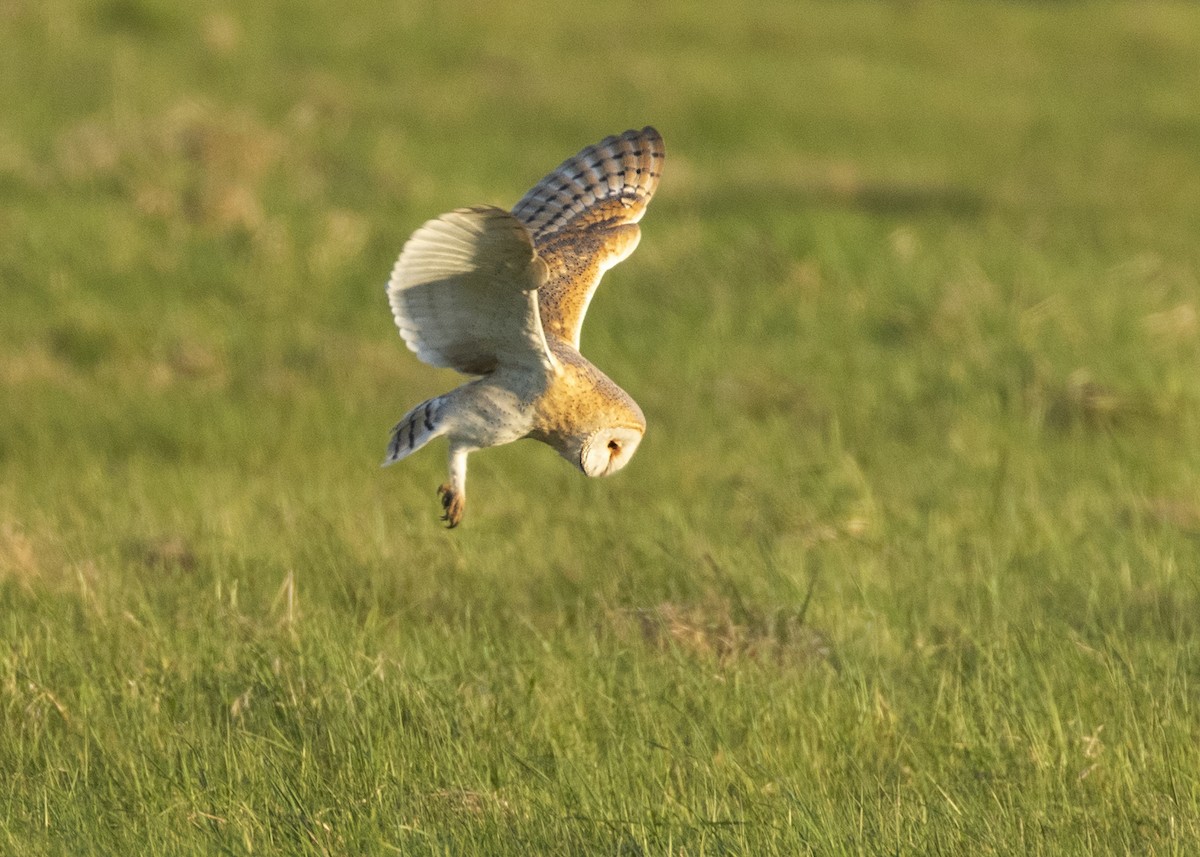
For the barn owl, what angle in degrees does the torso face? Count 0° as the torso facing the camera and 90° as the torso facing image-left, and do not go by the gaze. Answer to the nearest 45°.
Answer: approximately 270°
